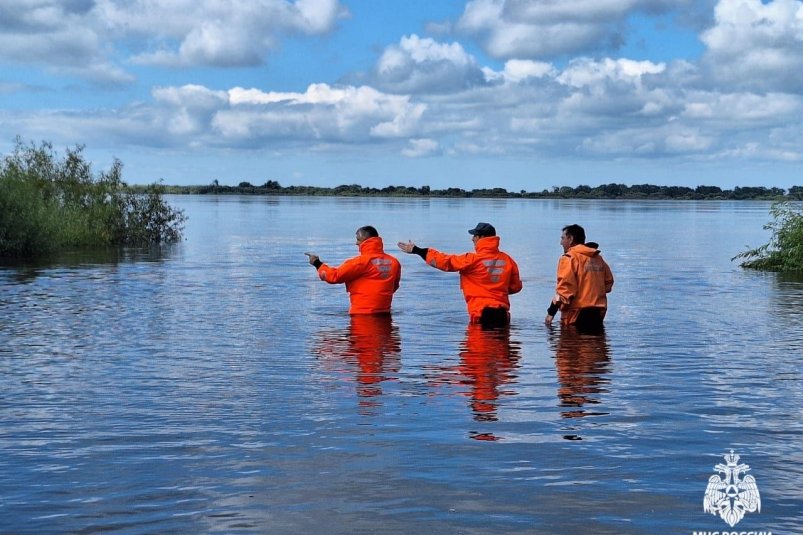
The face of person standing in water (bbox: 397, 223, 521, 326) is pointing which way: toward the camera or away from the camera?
away from the camera

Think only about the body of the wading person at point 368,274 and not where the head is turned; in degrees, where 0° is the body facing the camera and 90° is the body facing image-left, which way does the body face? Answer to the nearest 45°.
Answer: approximately 135°

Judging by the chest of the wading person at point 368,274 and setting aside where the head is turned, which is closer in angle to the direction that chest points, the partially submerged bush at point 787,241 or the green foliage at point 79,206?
the green foliage

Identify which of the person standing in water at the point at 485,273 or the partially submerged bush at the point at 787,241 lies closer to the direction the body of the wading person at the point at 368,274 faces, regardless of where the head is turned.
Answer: the partially submerged bush

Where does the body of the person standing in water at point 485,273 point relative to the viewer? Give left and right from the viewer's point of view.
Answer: facing away from the viewer and to the left of the viewer

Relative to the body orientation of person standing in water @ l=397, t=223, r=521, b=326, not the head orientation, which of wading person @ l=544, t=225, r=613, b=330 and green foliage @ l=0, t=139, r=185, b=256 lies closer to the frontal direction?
the green foliage

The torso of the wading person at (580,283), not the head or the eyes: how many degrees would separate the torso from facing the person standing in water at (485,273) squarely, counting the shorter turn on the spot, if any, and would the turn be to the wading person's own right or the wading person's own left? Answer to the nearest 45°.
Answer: approximately 45° to the wading person's own left

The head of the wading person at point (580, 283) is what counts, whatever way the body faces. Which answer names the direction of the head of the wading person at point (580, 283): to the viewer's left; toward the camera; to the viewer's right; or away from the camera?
to the viewer's left

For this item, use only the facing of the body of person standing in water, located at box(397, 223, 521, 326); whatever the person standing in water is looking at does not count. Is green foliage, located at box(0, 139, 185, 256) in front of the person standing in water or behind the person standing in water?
in front

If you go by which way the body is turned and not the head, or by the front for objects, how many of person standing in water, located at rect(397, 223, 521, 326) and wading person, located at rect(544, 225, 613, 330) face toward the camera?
0

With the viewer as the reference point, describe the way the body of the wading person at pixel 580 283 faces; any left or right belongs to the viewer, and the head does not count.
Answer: facing away from the viewer and to the left of the viewer

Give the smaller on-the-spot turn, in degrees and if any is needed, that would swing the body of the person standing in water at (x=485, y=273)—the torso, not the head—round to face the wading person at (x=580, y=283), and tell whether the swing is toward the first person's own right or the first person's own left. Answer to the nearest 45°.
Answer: approximately 135° to the first person's own right

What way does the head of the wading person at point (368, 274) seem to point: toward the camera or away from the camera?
away from the camera

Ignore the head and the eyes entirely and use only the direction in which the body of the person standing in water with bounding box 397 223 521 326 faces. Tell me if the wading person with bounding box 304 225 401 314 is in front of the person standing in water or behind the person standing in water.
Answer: in front

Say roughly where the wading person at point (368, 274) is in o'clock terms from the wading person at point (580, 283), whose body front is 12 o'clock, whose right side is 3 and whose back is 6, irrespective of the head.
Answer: the wading person at point (368, 274) is roughly at 11 o'clock from the wading person at point (580, 283).
